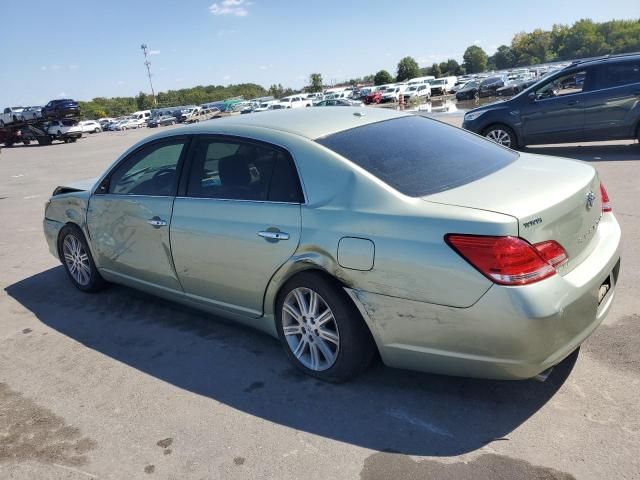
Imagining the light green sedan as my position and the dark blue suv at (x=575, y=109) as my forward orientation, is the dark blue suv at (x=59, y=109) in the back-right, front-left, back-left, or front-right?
front-left

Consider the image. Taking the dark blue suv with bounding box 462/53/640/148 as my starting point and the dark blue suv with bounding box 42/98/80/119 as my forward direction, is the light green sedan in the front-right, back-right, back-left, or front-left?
back-left

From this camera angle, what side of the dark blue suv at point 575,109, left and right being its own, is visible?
left

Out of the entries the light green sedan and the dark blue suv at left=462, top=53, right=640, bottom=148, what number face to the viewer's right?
0

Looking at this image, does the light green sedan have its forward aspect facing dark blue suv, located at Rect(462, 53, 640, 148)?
no

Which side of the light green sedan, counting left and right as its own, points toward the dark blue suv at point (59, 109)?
front

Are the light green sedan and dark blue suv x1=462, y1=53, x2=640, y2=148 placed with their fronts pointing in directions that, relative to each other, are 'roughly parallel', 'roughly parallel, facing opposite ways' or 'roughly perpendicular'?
roughly parallel

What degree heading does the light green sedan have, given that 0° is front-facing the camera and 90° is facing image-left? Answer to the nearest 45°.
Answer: approximately 135°

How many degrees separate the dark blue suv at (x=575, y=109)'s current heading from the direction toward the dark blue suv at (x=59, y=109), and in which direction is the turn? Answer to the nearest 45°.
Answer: approximately 45° to its right

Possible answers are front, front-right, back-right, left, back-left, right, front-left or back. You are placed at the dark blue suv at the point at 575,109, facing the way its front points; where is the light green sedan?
left
